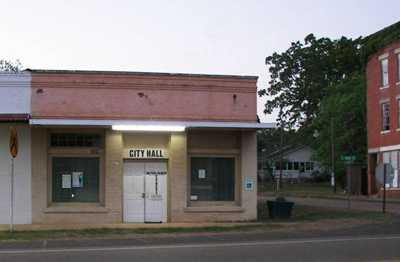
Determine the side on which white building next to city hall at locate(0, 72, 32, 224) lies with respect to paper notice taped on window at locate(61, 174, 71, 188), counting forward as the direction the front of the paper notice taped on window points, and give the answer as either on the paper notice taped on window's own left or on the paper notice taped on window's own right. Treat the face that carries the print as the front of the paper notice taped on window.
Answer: on the paper notice taped on window's own right

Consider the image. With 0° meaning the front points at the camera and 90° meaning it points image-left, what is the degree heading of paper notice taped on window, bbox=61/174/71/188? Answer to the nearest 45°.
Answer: approximately 0°

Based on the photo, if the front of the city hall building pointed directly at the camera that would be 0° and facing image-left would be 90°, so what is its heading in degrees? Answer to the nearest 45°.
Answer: approximately 0°

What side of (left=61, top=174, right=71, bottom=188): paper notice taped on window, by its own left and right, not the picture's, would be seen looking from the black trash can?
left

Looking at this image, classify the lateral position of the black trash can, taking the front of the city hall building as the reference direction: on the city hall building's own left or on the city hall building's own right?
on the city hall building's own left
